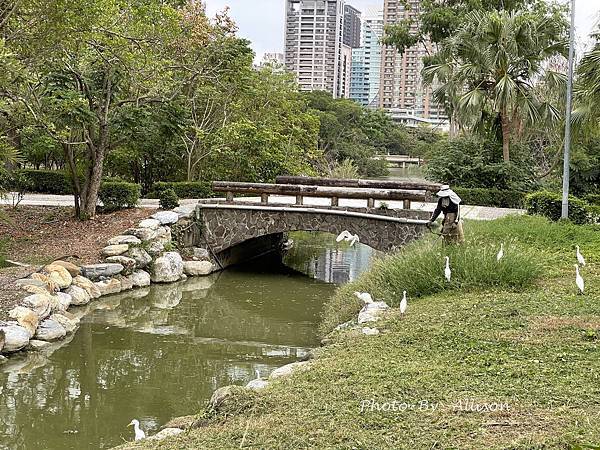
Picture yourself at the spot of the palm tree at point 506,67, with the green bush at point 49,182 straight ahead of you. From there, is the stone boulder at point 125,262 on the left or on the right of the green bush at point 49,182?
left

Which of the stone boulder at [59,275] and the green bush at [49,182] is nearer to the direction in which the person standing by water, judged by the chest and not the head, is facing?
the stone boulder

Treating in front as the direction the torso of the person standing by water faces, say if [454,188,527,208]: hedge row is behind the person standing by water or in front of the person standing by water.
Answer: behind

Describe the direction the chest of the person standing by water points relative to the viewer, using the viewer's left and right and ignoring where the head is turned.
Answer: facing the viewer and to the left of the viewer

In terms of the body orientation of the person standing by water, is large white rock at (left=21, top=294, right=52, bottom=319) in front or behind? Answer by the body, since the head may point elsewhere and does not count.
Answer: in front

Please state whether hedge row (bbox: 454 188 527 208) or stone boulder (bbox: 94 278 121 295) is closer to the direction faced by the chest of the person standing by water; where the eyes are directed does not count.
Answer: the stone boulder

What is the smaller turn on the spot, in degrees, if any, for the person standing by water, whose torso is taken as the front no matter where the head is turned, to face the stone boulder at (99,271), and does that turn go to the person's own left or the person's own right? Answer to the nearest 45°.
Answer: approximately 45° to the person's own right

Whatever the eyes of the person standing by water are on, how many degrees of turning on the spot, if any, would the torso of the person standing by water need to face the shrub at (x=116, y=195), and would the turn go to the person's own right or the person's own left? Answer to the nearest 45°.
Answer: approximately 90° to the person's own right
